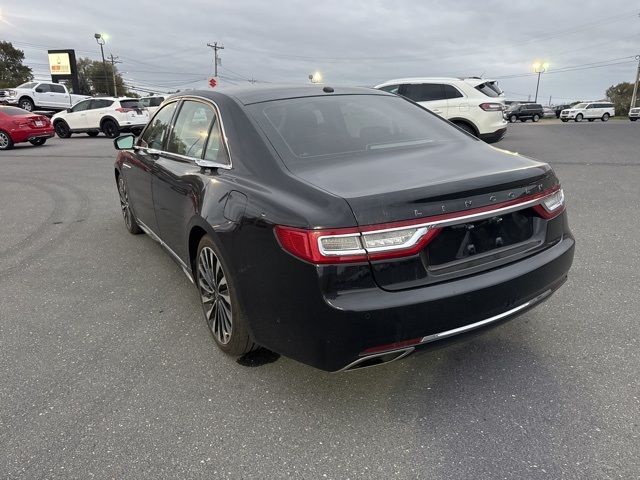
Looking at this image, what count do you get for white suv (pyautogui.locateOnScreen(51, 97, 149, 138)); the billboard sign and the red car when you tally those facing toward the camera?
1

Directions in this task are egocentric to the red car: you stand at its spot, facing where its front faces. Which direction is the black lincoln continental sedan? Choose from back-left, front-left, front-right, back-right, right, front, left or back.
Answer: back-left

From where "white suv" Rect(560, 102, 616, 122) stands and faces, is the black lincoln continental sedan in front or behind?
in front

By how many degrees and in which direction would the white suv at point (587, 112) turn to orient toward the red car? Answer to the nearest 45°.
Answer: approximately 45° to its left

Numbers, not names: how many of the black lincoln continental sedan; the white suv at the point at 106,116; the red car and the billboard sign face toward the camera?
1

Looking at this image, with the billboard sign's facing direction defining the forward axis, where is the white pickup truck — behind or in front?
in front

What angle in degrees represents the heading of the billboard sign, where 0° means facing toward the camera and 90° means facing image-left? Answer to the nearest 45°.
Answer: approximately 0°

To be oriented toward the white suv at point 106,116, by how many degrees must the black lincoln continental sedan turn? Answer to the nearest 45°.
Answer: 0° — it already faces it

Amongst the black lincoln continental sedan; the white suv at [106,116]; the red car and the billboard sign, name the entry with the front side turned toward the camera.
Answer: the billboard sign

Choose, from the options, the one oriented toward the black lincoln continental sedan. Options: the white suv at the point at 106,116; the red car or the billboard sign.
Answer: the billboard sign

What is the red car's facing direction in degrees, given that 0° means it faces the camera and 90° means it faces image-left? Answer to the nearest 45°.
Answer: approximately 135°

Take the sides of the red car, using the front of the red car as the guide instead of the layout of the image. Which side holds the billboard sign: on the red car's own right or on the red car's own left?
on the red car's own right

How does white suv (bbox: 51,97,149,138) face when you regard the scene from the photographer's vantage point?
facing away from the viewer and to the left of the viewer

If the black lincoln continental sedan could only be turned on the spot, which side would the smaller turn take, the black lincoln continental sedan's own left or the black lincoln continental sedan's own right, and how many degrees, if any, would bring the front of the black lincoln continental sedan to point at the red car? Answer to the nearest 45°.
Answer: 0° — it already faces it
